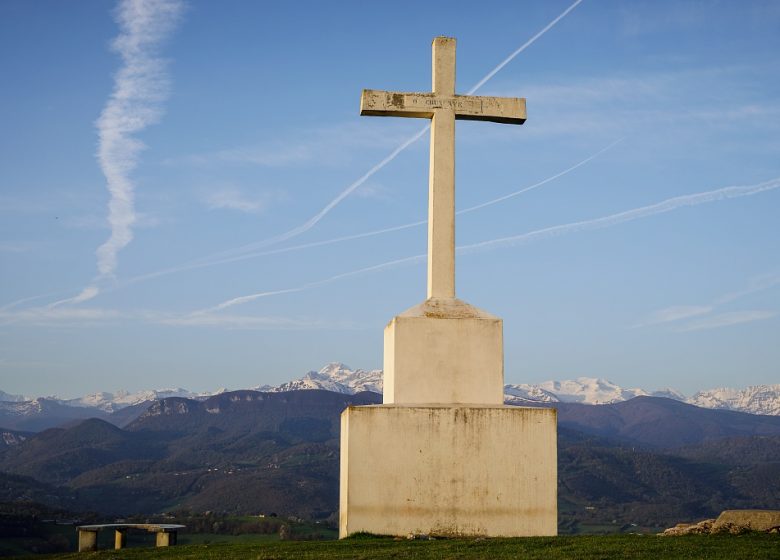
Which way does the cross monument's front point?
toward the camera

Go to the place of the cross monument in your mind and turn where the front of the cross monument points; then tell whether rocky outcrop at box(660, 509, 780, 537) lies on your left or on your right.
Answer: on your left
